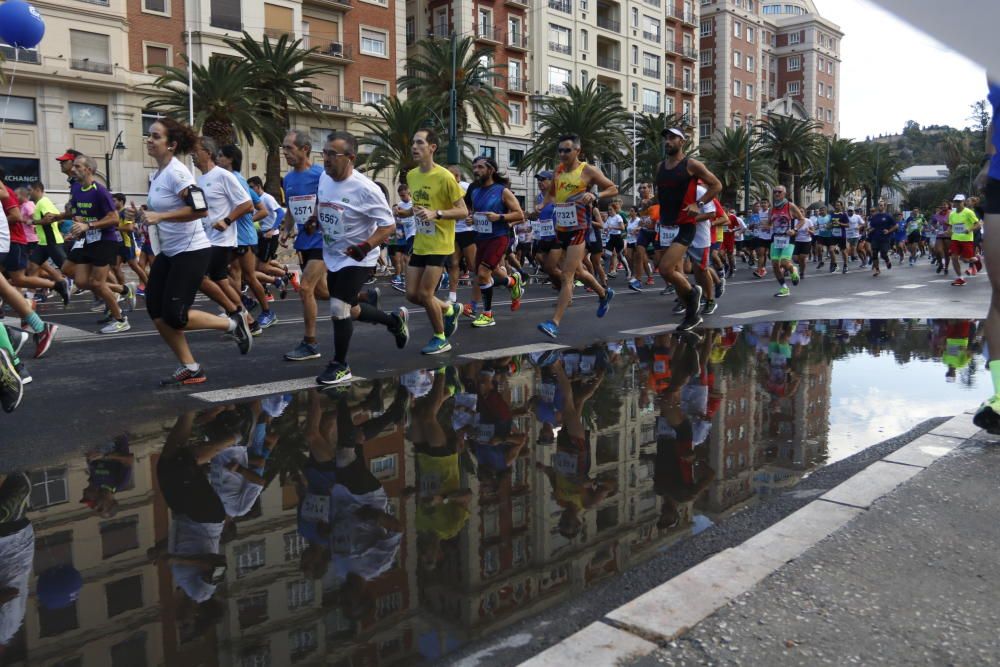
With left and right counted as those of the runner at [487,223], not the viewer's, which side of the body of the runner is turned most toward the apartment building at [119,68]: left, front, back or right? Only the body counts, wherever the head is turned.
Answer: right

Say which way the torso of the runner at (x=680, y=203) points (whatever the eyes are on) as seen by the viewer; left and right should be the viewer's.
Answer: facing the viewer and to the left of the viewer

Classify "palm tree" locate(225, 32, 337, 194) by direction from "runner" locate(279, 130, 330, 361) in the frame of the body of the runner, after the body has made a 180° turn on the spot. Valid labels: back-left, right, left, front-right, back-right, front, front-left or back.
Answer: front-left

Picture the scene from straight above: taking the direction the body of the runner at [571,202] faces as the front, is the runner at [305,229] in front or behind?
in front

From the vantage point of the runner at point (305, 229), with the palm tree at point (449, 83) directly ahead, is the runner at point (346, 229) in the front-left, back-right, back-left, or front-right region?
back-right

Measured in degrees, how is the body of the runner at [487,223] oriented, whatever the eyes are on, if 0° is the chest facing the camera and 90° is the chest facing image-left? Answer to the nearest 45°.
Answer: approximately 45°

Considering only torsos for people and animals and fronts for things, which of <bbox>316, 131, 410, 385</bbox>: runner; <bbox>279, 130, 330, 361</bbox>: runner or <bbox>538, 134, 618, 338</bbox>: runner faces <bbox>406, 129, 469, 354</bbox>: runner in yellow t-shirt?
<bbox>538, 134, 618, 338</bbox>: runner

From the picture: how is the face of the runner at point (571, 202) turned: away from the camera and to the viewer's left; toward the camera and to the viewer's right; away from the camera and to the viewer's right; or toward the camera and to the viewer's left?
toward the camera and to the viewer's left

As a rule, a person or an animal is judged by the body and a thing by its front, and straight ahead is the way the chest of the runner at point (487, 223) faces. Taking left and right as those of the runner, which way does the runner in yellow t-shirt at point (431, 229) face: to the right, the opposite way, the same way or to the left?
the same way

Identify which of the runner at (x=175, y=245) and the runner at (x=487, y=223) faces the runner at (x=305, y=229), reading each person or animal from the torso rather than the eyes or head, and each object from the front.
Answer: the runner at (x=487, y=223)

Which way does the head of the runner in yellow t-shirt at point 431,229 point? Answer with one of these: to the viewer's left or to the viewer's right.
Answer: to the viewer's left

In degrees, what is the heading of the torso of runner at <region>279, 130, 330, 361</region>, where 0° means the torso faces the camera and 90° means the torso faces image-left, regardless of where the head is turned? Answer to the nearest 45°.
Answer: approximately 45°

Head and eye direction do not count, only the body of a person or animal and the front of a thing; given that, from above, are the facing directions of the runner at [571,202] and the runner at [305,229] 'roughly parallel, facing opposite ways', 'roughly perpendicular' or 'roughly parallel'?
roughly parallel

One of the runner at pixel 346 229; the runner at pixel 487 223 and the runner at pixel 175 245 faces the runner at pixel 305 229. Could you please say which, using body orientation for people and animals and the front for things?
the runner at pixel 487 223

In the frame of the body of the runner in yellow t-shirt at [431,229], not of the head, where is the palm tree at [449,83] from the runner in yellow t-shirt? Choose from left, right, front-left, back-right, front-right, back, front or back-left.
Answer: back-right

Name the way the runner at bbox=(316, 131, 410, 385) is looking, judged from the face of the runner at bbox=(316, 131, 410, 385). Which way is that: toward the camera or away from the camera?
toward the camera

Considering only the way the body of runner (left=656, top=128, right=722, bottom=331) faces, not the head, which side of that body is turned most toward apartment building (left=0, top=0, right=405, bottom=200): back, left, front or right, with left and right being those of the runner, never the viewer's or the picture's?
right

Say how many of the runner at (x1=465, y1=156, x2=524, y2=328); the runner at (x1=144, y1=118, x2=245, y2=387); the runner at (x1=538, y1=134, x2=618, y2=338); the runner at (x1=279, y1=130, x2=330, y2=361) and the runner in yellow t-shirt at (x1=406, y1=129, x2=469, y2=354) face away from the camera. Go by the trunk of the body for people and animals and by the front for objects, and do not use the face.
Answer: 0

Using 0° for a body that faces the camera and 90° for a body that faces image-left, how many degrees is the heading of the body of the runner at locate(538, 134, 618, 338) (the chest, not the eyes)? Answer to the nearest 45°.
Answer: approximately 45°

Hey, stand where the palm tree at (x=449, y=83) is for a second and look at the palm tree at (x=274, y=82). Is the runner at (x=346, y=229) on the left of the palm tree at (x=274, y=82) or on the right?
left

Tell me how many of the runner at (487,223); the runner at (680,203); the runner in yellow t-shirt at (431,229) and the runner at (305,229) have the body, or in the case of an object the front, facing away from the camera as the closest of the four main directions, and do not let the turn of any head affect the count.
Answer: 0

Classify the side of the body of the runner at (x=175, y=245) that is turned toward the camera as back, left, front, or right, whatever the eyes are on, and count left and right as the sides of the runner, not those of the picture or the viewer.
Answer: left
